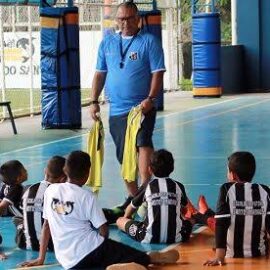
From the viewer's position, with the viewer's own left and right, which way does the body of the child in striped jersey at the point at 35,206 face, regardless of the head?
facing away from the viewer and to the right of the viewer

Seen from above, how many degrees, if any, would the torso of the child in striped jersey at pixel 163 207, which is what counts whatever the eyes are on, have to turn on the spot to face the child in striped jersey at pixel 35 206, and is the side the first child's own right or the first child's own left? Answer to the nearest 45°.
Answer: approximately 90° to the first child's own left

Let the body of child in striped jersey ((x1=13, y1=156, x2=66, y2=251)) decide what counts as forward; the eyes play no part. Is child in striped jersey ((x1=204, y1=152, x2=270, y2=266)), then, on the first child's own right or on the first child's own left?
on the first child's own right

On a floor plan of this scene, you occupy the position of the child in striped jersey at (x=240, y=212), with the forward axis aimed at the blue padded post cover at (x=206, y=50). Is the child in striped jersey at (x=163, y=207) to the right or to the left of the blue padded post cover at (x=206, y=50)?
left

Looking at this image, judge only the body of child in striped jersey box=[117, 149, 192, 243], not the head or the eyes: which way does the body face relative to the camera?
away from the camera

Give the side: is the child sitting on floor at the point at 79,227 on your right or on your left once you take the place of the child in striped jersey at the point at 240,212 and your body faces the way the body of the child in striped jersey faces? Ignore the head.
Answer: on your left

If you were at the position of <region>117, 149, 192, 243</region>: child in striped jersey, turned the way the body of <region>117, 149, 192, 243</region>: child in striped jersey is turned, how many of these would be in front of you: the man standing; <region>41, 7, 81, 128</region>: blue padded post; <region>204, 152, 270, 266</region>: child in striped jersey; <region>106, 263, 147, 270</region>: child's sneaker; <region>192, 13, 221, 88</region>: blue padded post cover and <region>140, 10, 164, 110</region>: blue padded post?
4

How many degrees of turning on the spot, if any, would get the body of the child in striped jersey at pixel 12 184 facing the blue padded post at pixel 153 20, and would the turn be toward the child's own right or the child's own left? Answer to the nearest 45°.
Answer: approximately 45° to the child's own left

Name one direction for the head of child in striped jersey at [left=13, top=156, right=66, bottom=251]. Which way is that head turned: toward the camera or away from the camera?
away from the camera

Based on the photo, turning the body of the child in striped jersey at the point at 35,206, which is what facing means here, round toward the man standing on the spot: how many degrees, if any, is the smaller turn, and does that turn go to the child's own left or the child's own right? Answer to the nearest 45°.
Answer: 0° — they already face them

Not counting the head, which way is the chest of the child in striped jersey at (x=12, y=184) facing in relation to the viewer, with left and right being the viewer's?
facing away from the viewer and to the right of the viewer

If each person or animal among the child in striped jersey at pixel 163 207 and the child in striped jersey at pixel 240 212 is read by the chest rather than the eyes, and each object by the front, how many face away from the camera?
2

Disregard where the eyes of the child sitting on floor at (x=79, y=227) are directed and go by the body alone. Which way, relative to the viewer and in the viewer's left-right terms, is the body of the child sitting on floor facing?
facing away from the viewer and to the right of the viewer

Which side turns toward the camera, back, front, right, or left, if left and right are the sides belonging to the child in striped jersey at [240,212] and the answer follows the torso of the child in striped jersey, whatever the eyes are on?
back

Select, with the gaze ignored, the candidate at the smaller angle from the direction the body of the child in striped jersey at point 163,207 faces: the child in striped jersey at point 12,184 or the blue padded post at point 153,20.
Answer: the blue padded post
